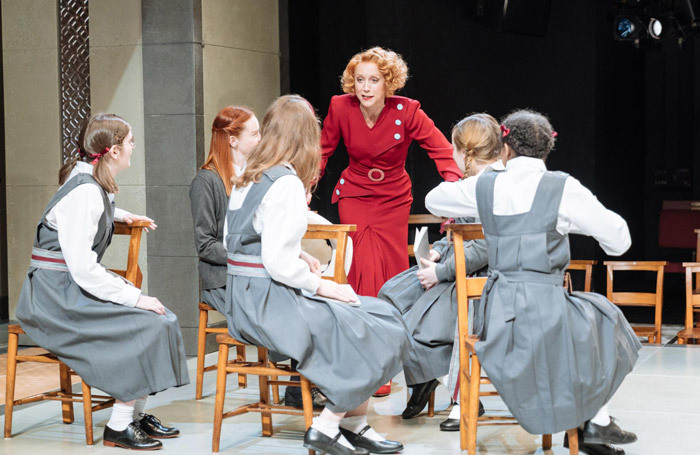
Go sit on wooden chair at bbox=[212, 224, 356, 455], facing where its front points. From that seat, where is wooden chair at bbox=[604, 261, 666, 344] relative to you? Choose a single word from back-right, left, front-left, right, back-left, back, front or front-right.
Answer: back

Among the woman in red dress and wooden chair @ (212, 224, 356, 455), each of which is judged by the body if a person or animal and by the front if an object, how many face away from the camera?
0

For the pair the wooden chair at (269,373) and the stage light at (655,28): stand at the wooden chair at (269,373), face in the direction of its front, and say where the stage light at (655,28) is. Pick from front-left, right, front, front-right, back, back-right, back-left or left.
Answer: back

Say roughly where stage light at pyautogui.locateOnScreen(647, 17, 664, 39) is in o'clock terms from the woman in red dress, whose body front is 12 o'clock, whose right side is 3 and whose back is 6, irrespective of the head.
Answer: The stage light is roughly at 7 o'clock from the woman in red dress.

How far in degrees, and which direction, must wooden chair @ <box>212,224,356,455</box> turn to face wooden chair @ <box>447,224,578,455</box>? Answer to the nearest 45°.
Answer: approximately 135° to its left

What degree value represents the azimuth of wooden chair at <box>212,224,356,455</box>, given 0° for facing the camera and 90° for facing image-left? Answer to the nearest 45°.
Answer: approximately 45°

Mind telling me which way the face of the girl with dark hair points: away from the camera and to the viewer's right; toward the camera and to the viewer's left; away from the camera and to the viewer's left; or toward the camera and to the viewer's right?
away from the camera and to the viewer's left
